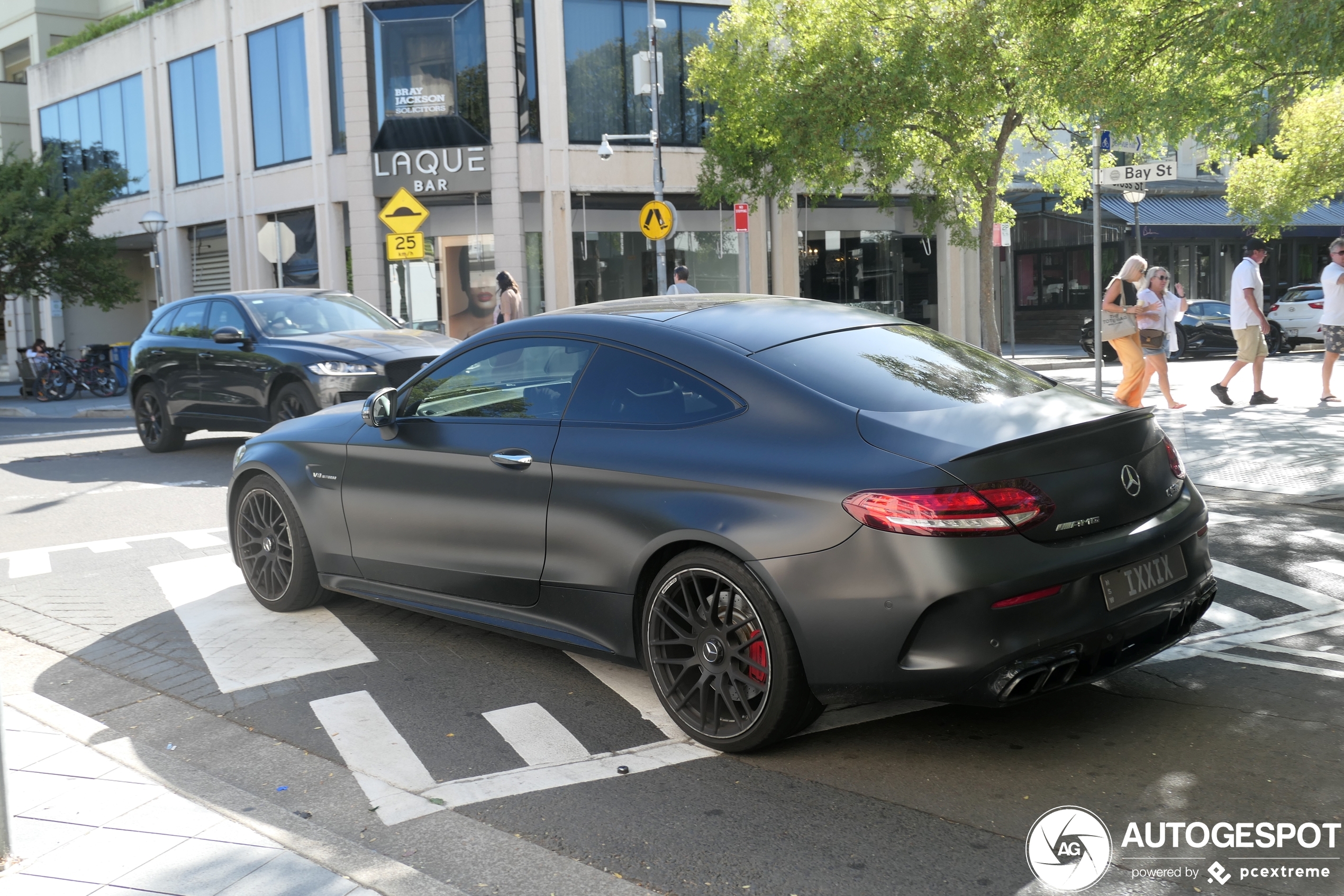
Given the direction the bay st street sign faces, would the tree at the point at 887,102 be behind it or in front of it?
behind

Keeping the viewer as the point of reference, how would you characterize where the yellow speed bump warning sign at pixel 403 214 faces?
facing the viewer

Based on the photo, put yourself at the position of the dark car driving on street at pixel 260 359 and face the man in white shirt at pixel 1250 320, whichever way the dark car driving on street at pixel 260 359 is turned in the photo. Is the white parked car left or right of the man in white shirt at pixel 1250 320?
left

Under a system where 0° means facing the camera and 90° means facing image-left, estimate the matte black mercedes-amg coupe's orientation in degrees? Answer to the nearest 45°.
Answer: approximately 135°

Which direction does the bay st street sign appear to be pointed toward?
toward the camera

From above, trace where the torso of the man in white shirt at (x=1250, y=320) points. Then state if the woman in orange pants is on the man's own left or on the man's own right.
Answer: on the man's own right

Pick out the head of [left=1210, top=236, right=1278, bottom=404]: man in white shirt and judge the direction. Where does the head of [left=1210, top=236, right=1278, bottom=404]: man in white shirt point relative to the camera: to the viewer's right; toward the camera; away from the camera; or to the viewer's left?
to the viewer's right

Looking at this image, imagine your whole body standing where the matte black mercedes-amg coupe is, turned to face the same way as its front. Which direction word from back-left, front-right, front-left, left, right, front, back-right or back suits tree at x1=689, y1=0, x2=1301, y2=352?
front-right
